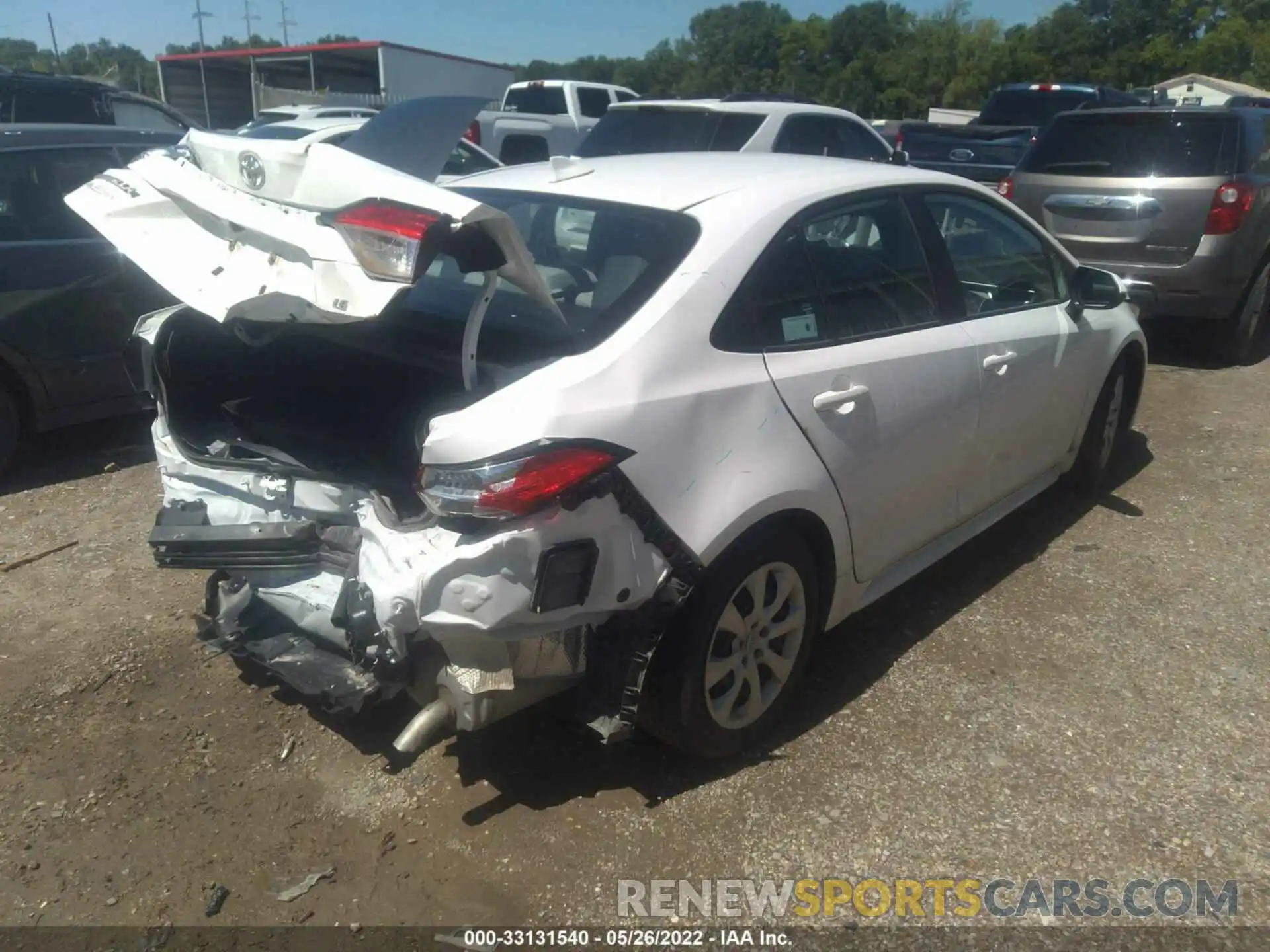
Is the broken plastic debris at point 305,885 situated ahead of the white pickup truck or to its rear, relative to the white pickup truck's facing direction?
to the rear

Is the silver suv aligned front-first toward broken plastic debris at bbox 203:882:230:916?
no

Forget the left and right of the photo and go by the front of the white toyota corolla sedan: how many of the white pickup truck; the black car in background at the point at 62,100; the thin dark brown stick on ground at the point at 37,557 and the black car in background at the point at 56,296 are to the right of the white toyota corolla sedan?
0

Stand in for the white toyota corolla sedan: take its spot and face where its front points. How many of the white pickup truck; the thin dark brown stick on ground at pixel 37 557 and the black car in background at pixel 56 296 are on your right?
0

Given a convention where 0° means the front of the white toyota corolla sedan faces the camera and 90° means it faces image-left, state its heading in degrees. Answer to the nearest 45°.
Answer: approximately 225°

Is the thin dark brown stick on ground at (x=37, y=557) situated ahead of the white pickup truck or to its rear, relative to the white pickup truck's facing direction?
to the rear

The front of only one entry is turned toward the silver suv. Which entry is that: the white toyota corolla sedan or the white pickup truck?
the white toyota corolla sedan

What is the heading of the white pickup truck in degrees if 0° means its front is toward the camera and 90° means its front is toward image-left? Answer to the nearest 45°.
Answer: approximately 225°

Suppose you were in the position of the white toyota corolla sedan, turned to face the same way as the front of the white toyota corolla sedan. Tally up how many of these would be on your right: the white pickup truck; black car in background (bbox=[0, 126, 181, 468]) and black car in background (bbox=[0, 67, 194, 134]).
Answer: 0

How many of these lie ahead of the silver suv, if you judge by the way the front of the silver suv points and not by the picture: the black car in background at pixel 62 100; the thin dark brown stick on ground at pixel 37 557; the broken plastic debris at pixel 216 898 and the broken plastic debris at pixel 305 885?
0

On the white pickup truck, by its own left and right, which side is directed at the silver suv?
right

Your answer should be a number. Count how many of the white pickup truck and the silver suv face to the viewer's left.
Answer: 0

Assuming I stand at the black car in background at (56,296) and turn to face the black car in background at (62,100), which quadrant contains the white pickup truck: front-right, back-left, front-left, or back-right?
front-right

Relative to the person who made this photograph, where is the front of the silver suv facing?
facing away from the viewer and to the right of the viewer

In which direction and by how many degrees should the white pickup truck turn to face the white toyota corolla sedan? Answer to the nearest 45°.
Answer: approximately 135° to its right
